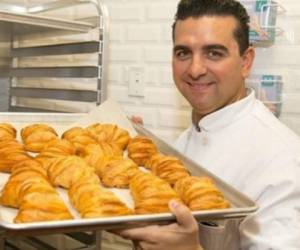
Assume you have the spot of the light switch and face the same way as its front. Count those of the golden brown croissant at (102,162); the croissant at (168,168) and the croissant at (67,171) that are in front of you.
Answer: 3

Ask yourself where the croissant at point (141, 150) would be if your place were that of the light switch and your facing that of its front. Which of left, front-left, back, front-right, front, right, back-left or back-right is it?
front

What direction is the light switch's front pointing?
toward the camera

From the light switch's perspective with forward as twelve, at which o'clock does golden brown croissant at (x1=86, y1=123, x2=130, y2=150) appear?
The golden brown croissant is roughly at 12 o'clock from the light switch.

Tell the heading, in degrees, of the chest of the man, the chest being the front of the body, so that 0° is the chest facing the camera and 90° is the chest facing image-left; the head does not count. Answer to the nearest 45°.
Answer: approximately 45°

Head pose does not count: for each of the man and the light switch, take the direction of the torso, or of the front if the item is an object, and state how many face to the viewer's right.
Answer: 0

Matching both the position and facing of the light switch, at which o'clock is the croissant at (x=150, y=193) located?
The croissant is roughly at 12 o'clock from the light switch.

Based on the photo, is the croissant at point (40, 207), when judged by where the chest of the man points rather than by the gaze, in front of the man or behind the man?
in front
